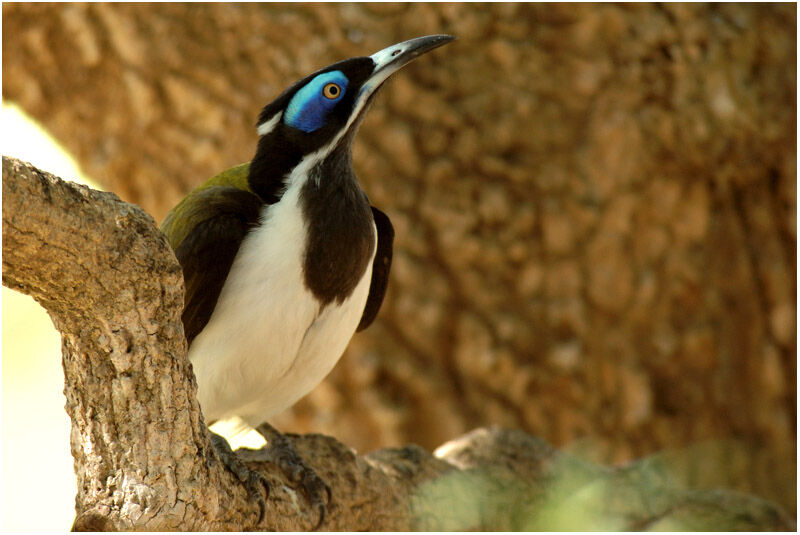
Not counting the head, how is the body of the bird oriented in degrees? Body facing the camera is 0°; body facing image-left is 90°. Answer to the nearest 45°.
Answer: approximately 315°
